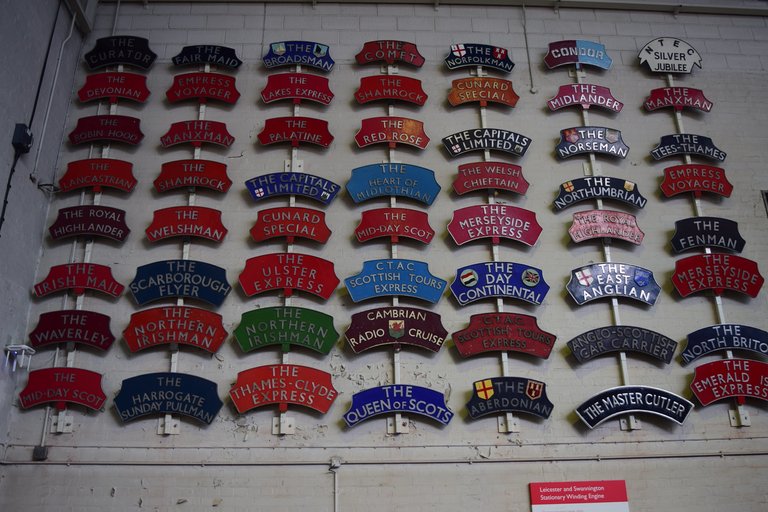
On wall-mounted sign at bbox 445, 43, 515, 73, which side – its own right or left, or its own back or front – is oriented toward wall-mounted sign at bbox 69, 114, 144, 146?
right

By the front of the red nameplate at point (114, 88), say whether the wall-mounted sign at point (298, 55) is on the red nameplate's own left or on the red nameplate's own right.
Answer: on the red nameplate's own left

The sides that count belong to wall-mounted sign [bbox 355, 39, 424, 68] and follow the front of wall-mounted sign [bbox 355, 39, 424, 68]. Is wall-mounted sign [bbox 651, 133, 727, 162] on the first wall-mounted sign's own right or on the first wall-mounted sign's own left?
on the first wall-mounted sign's own left

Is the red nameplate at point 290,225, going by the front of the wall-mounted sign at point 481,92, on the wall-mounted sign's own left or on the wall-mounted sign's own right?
on the wall-mounted sign's own right
